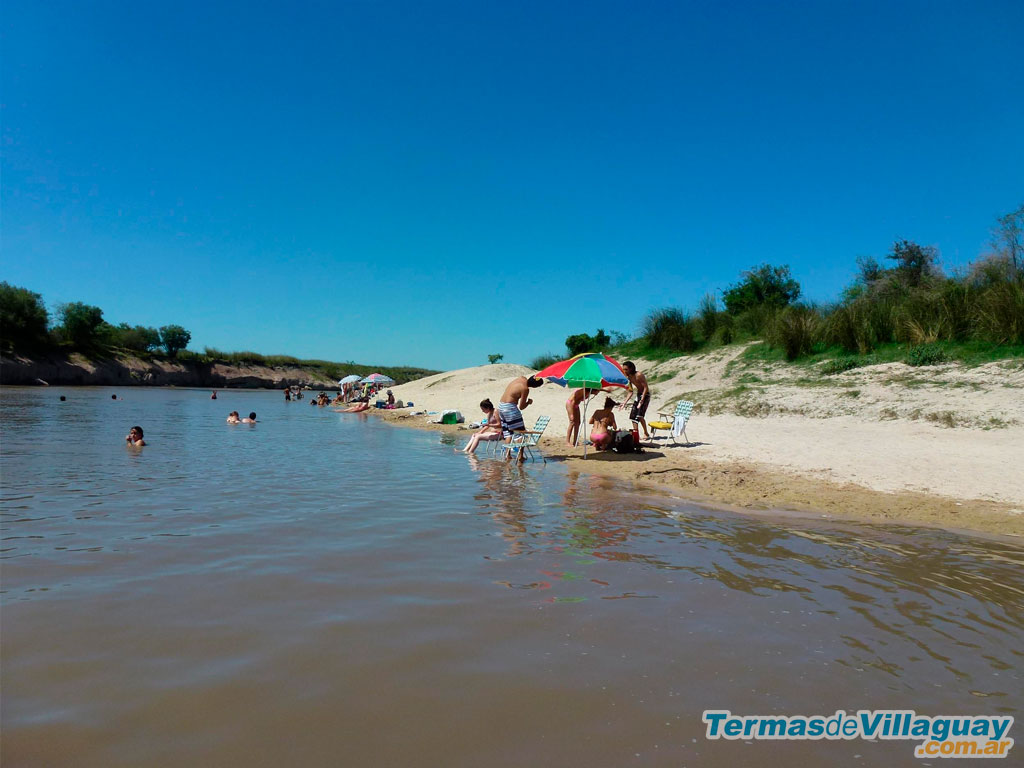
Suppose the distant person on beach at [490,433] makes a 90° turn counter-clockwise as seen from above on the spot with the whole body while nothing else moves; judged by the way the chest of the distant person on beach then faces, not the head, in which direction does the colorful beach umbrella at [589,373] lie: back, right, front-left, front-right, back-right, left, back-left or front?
front-left

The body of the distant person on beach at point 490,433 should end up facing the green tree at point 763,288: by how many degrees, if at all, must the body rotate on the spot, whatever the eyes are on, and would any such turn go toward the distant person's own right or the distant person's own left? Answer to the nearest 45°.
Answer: approximately 135° to the distant person's own right

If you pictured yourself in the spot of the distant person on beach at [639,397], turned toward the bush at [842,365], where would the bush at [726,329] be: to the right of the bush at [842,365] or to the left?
left

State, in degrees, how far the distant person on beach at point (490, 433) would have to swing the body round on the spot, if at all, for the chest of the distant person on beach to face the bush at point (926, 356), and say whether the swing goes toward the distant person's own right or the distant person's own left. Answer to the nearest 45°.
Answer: approximately 180°

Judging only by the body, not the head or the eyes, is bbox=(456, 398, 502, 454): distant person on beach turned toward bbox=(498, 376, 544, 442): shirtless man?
no

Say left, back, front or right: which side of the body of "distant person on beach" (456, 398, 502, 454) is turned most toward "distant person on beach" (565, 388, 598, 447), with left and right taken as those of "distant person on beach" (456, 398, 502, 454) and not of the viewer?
back

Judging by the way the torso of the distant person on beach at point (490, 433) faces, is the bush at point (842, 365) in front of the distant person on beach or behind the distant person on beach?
behind

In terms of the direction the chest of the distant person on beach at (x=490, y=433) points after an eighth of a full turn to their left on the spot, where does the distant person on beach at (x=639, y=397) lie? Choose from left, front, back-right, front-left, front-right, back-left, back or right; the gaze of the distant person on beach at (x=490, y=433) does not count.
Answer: back-left

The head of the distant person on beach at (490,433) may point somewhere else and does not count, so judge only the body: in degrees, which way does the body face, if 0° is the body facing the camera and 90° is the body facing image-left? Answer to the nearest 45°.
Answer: approximately 90°

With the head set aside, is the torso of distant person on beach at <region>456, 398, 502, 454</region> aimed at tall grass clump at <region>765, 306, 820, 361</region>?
no

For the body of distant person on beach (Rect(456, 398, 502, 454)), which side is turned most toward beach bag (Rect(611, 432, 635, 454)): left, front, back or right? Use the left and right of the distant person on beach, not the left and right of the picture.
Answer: back

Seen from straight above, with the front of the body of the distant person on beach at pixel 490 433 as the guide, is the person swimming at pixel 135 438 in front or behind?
in front

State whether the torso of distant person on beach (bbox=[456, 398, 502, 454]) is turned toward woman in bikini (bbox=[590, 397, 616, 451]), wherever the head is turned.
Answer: no

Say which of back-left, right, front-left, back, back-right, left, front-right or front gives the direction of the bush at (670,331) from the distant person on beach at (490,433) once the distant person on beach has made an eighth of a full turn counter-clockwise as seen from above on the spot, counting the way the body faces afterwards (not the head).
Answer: back
